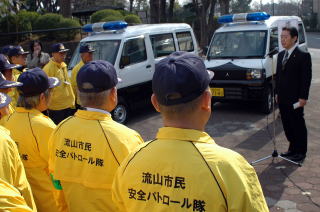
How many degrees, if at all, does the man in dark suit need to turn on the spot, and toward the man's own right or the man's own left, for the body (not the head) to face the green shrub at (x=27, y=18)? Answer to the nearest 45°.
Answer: approximately 90° to the man's own right

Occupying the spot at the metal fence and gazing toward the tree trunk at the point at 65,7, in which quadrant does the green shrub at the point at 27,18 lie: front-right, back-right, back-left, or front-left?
front-left

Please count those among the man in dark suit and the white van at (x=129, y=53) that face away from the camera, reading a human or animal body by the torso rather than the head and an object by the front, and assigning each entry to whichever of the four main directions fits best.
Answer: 0

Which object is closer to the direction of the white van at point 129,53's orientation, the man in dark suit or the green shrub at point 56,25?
the man in dark suit

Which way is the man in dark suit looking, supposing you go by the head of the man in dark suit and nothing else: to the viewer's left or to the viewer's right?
to the viewer's left

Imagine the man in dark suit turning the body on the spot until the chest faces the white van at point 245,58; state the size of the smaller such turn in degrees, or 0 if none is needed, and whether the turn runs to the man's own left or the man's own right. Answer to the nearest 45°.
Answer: approximately 135° to the man's own right

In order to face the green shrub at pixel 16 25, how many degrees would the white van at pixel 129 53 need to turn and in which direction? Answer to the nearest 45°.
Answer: approximately 90° to its right

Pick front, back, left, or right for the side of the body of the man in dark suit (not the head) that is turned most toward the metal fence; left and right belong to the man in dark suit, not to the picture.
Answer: right

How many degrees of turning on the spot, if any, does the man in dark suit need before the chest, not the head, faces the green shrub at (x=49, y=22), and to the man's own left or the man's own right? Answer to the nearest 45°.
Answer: approximately 90° to the man's own right

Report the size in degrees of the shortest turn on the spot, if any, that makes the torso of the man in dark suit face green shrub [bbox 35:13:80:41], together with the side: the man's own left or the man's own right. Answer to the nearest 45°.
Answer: approximately 90° to the man's own right

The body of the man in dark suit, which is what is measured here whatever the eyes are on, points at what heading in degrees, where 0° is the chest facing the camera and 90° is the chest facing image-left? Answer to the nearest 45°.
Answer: approximately 45°

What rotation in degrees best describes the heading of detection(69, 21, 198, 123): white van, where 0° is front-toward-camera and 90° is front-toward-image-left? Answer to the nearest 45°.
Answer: approximately 45°

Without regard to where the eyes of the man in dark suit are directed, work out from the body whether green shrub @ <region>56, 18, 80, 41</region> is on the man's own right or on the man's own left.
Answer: on the man's own right
